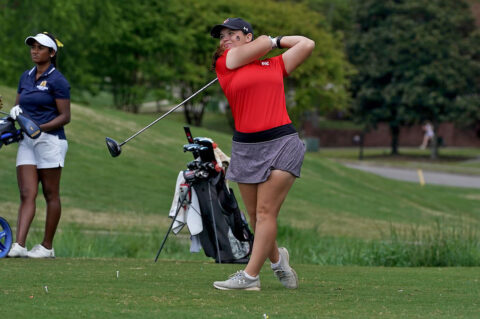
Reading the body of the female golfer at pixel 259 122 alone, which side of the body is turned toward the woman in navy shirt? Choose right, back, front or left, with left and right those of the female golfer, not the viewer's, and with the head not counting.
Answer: right

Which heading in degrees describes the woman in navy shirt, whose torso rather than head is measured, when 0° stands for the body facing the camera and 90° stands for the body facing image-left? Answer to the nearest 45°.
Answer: approximately 45°

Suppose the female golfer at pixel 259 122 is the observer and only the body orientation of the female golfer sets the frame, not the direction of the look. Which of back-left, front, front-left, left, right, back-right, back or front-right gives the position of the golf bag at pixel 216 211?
back-right

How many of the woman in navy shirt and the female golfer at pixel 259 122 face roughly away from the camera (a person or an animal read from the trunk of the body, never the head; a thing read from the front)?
0

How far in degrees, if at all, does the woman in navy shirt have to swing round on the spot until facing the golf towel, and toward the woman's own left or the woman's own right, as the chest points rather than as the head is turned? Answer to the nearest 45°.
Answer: approximately 135° to the woman's own left

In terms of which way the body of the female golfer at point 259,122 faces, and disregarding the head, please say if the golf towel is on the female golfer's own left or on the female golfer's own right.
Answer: on the female golfer's own right

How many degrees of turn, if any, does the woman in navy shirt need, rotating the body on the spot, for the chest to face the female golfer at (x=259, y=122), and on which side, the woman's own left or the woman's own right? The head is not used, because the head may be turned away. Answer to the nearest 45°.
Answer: approximately 90° to the woman's own left

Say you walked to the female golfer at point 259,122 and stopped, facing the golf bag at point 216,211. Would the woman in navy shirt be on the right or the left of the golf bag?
left

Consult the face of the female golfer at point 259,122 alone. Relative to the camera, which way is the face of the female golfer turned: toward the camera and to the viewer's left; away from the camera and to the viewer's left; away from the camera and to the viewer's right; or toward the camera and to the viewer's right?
toward the camera and to the viewer's left
